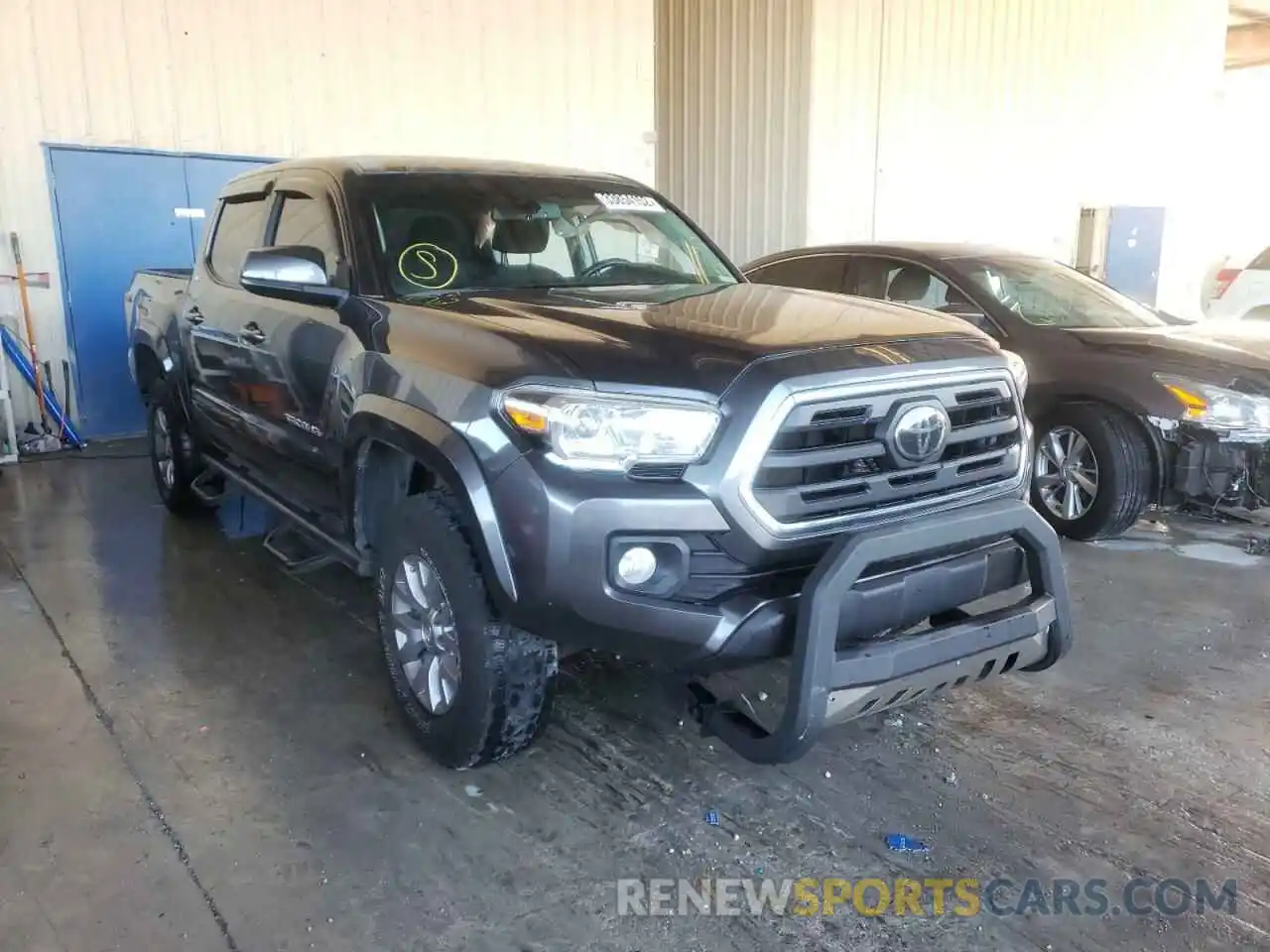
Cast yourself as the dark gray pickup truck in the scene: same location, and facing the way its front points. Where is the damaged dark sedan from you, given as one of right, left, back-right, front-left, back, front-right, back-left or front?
left

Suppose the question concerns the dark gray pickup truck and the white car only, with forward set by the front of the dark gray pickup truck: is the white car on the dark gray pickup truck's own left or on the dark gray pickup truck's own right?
on the dark gray pickup truck's own left

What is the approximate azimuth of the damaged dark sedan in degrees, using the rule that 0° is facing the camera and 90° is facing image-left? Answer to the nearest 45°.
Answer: approximately 315°

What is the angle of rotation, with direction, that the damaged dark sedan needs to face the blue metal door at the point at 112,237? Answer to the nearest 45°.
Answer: approximately 135° to its right

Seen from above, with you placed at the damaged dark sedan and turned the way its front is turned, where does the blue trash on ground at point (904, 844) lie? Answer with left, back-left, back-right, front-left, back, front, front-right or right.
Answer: front-right

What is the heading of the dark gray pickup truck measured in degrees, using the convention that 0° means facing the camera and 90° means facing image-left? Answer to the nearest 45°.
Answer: approximately 315°
